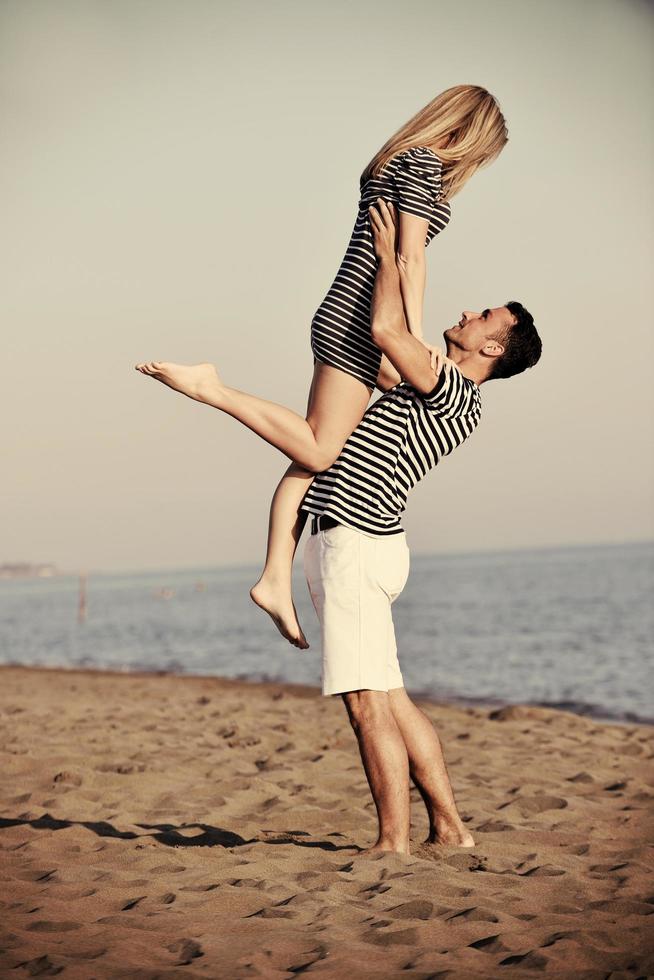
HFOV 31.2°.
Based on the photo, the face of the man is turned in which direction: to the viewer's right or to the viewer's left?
to the viewer's left

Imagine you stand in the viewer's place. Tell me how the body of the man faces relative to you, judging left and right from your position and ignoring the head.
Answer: facing to the left of the viewer

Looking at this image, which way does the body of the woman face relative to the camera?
to the viewer's right
